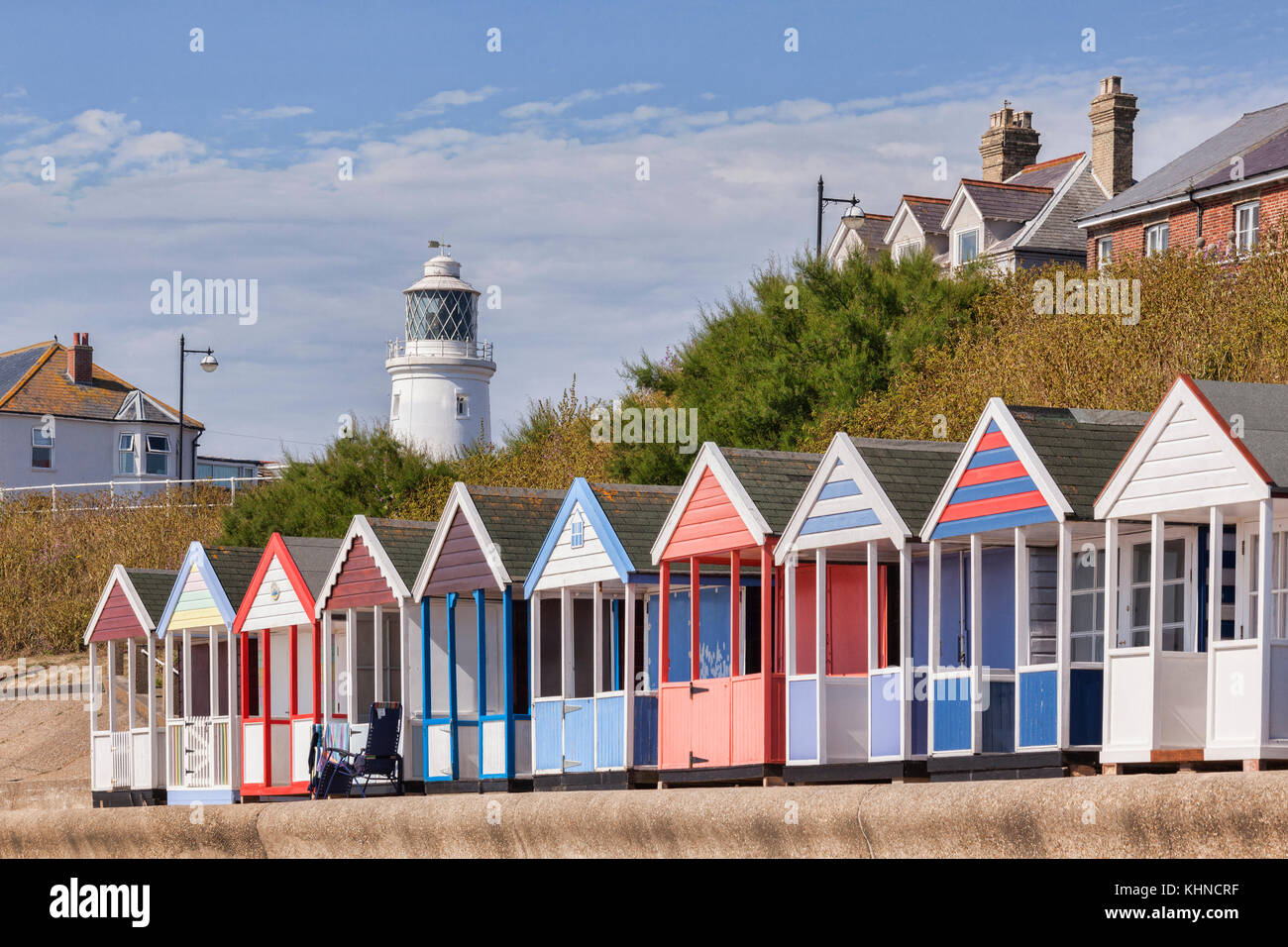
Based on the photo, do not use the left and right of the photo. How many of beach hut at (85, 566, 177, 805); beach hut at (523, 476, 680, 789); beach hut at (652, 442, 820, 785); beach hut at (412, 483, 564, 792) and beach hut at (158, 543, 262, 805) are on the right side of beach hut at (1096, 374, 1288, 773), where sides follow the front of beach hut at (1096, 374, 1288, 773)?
5

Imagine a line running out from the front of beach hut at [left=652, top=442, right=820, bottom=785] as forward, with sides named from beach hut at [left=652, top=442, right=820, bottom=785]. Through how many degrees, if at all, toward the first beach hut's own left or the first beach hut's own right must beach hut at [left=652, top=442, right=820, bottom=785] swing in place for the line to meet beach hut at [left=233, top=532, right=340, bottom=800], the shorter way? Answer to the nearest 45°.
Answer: approximately 90° to the first beach hut's own right

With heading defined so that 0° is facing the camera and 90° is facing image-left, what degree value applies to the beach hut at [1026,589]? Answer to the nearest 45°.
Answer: approximately 45°

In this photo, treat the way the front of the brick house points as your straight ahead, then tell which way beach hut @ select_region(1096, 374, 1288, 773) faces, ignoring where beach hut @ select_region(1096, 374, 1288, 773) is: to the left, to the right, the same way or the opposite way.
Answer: the same way

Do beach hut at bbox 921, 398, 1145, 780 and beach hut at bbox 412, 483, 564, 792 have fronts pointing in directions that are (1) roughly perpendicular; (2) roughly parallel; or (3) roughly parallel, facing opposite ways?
roughly parallel

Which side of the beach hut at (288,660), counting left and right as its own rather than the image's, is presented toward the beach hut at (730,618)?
left

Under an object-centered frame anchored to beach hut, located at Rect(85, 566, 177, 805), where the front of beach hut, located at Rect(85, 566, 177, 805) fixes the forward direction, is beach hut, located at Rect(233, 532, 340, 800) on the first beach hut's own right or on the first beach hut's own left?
on the first beach hut's own left

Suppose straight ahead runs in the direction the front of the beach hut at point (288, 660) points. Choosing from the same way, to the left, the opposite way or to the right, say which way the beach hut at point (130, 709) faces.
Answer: the same way

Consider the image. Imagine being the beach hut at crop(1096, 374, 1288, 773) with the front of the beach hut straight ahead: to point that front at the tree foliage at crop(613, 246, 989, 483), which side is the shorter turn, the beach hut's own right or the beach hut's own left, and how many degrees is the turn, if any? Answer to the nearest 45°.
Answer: approximately 135° to the beach hut's own right

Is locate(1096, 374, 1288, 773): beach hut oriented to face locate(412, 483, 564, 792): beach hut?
no

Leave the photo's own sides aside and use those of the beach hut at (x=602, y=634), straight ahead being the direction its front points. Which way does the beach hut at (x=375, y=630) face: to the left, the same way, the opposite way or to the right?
the same way

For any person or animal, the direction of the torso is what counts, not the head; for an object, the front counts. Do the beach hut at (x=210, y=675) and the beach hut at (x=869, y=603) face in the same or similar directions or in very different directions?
same or similar directions

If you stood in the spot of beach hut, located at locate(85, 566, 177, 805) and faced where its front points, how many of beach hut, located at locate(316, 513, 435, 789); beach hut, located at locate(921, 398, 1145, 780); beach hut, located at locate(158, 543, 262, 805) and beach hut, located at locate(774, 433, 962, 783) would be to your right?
0

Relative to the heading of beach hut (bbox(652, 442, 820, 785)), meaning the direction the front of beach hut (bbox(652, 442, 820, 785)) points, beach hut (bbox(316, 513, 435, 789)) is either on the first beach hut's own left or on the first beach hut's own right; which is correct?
on the first beach hut's own right

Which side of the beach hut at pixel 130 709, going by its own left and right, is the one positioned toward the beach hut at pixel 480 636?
left

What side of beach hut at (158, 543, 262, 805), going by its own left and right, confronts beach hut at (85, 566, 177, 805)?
right

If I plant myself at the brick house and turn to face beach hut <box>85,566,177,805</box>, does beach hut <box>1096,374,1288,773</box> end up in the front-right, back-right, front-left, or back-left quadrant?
front-left

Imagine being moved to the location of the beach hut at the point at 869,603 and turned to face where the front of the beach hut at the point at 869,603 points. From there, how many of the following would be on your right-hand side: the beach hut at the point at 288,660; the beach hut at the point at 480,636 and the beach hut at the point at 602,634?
3

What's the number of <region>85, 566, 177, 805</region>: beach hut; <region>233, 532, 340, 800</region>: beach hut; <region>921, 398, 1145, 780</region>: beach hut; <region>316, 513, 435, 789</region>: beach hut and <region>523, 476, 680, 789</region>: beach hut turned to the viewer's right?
0

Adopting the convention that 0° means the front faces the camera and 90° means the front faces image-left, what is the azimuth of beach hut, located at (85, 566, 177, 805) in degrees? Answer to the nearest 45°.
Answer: approximately 45°

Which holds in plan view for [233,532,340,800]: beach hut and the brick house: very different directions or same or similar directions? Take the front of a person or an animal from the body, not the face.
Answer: same or similar directions

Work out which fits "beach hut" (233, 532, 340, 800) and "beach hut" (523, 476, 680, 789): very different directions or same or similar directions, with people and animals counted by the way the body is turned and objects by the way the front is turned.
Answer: same or similar directions
